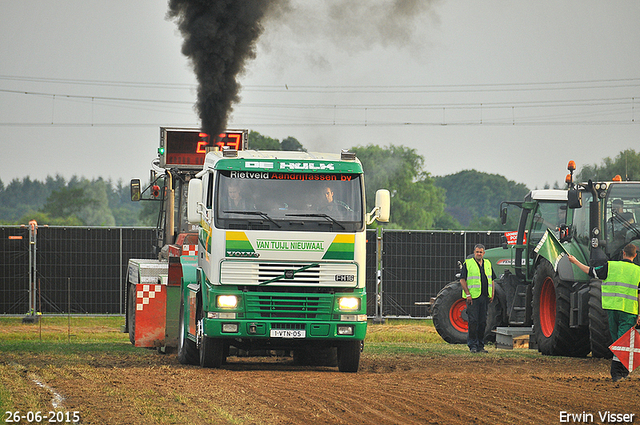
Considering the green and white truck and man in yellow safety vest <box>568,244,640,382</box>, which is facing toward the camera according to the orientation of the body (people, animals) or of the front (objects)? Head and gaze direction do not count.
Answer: the green and white truck

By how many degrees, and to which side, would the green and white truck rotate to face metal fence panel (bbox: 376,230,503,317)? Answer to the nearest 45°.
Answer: approximately 180°

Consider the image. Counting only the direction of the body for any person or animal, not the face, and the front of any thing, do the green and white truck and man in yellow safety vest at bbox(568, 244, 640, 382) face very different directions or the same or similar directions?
very different directions

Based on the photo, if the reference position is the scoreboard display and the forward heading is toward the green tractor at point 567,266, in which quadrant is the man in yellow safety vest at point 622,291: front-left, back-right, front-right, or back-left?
front-right

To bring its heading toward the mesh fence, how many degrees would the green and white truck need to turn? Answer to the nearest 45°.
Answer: approximately 180°

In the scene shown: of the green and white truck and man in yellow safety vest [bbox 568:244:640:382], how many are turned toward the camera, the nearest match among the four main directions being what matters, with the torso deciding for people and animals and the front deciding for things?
1

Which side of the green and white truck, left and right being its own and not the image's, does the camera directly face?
front
